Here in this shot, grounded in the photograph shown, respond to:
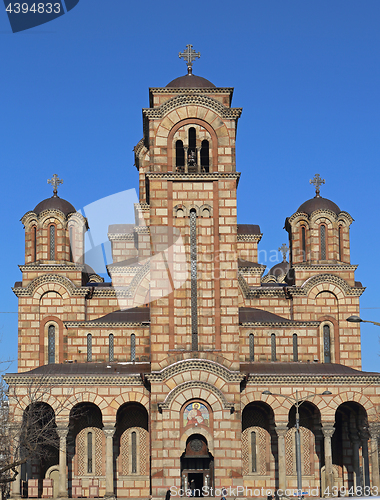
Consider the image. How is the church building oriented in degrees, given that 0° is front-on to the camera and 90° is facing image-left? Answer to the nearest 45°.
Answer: approximately 0°
